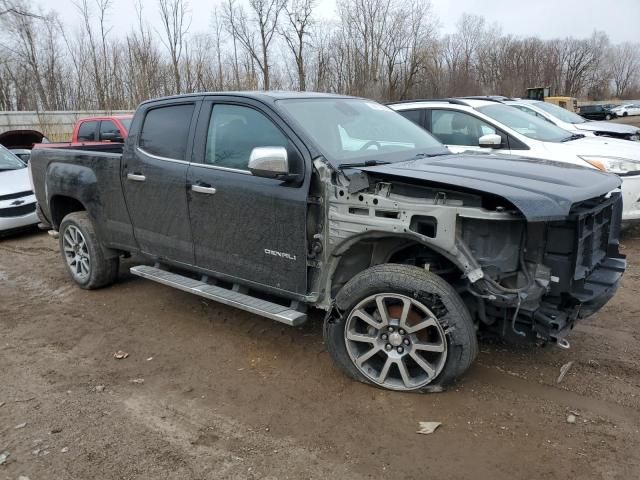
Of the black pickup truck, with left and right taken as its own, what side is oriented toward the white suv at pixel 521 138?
left

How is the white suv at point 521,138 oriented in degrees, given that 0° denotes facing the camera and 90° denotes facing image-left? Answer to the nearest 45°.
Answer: approximately 315°

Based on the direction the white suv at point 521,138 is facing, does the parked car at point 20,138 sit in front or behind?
behind

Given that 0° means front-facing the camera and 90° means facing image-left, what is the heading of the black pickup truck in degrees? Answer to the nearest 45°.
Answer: approximately 315°

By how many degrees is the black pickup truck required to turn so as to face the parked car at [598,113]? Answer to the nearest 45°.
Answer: approximately 90° to its left

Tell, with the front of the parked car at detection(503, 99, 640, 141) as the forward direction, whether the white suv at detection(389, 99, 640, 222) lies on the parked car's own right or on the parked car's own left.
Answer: on the parked car's own right

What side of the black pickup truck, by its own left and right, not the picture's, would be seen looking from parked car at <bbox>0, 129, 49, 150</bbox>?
back

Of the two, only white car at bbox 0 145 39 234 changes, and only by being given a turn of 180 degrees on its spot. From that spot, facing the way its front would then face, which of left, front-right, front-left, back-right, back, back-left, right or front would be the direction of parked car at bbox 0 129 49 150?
front-right

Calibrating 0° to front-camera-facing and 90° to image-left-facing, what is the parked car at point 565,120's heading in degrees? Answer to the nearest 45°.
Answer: approximately 315°
